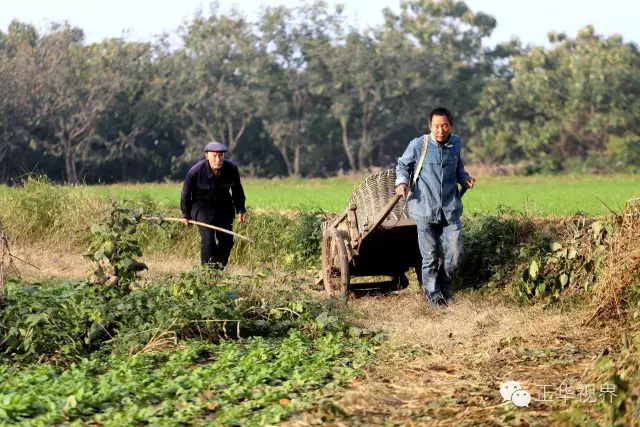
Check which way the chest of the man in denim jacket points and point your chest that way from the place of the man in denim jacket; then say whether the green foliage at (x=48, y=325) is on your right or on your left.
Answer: on your right

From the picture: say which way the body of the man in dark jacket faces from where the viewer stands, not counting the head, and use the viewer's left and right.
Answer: facing the viewer

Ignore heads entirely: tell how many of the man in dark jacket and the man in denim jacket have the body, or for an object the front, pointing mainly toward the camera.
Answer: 2

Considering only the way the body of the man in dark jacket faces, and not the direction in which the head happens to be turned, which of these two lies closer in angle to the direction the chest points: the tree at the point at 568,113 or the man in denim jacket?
the man in denim jacket

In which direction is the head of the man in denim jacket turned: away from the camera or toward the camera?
toward the camera

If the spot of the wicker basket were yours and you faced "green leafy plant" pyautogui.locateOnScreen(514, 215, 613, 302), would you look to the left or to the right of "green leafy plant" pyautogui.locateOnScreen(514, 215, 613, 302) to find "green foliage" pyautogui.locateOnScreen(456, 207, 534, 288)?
left

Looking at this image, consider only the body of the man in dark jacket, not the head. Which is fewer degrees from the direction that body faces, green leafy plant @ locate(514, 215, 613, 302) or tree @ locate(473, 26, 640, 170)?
the green leafy plant

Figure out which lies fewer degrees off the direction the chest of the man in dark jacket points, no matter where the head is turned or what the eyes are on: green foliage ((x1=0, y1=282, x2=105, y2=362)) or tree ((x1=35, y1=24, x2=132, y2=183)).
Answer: the green foliage

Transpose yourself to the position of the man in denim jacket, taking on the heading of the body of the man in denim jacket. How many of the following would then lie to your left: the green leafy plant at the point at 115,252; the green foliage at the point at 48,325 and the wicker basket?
0

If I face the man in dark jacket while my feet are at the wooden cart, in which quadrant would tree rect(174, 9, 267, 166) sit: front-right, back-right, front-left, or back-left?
front-right

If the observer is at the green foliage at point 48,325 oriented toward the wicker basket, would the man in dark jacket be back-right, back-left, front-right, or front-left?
front-left

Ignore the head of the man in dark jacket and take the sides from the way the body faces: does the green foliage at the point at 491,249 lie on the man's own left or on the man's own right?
on the man's own left

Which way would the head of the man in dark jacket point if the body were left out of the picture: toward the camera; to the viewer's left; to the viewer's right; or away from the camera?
toward the camera

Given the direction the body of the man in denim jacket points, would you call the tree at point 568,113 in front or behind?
behind

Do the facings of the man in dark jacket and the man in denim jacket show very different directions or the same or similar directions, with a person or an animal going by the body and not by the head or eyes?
same or similar directions

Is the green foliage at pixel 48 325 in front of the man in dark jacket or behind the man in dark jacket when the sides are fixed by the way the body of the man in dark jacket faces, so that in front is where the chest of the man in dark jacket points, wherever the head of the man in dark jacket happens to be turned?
in front

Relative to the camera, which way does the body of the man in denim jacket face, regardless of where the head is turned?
toward the camera

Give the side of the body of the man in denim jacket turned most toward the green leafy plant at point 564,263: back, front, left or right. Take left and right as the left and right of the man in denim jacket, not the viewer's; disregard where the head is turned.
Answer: left

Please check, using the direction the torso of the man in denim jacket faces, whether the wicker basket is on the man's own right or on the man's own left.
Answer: on the man's own right
